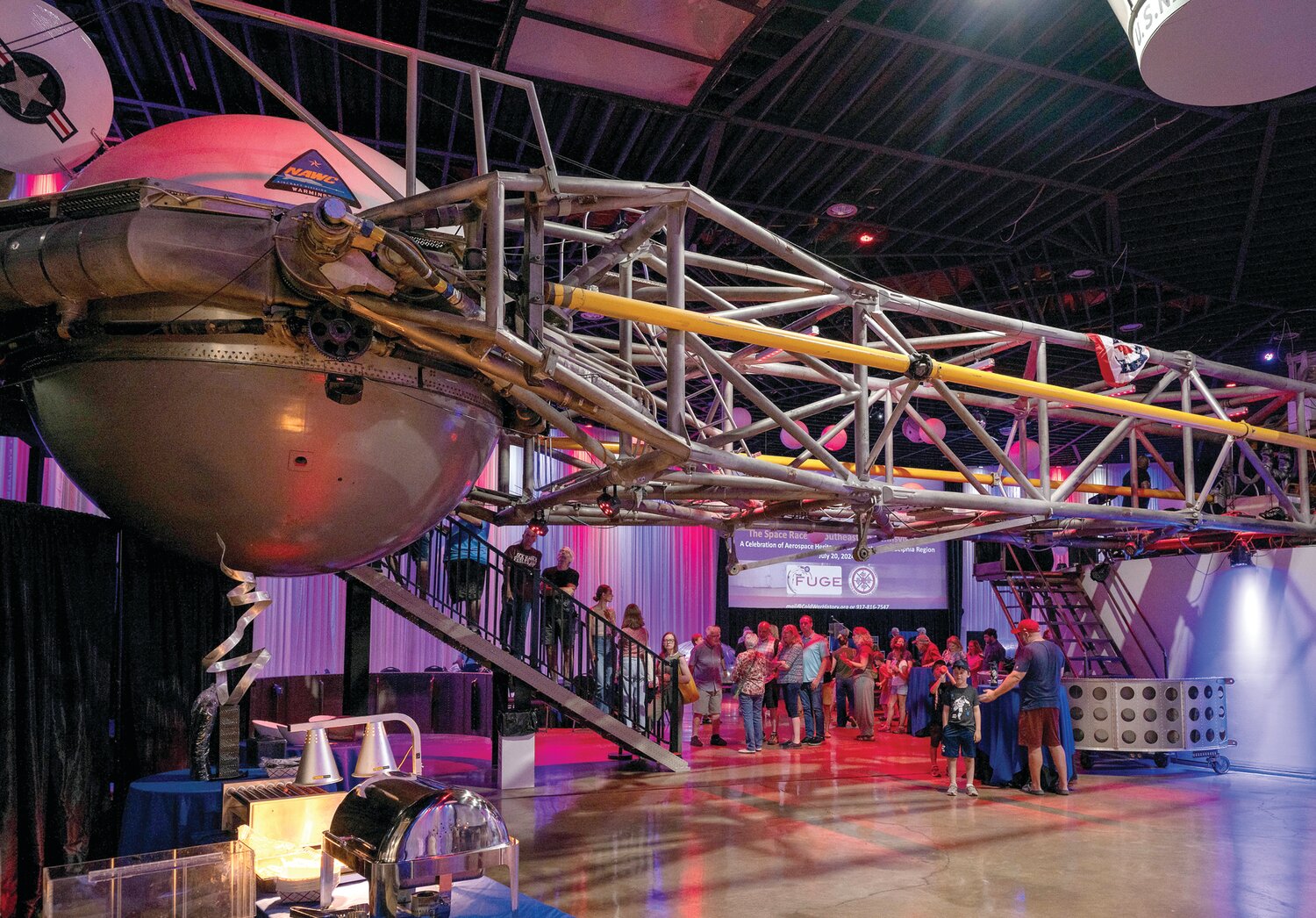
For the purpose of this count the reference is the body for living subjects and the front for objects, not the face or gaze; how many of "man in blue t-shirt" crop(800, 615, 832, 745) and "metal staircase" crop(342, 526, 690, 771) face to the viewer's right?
1

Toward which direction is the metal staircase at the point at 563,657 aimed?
to the viewer's right

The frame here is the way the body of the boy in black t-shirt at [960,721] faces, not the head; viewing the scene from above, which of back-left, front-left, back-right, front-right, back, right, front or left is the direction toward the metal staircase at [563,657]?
right

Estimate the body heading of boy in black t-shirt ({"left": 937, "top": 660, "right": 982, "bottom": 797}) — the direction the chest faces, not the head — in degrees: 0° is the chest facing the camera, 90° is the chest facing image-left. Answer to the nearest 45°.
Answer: approximately 0°

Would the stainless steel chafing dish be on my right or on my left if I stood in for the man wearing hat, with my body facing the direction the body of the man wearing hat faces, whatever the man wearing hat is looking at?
on my left

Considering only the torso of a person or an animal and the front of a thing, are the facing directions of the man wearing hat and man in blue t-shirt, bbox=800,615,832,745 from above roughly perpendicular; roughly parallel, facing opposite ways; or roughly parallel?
roughly perpendicular

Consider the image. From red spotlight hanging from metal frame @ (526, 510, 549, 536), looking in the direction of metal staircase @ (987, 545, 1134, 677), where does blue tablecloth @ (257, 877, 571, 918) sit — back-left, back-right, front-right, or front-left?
back-right

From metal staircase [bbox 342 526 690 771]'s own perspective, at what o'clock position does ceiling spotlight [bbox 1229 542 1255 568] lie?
The ceiling spotlight is roughly at 12 o'clock from the metal staircase.

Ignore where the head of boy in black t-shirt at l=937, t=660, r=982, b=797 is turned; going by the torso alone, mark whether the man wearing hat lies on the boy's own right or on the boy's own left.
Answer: on the boy's own left

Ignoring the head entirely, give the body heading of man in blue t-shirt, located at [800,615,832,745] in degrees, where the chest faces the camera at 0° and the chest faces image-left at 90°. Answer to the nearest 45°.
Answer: approximately 45°
